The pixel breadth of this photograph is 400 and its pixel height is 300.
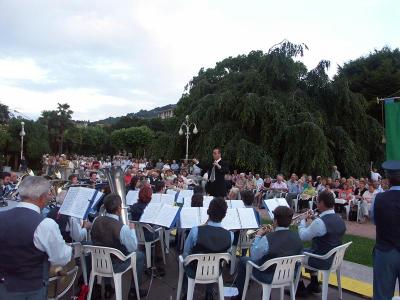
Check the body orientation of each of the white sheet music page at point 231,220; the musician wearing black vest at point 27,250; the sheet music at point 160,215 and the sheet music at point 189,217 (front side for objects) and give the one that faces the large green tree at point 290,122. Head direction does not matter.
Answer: the musician wearing black vest

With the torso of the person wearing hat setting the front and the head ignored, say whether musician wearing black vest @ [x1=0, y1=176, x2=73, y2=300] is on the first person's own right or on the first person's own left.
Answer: on the first person's own left

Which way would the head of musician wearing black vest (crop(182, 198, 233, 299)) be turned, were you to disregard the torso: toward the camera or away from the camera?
away from the camera

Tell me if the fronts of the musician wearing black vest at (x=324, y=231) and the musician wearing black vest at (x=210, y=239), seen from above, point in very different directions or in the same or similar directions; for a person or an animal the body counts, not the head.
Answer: same or similar directions

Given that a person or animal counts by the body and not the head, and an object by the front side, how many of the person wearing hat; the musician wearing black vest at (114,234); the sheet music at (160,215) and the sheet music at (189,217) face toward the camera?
2

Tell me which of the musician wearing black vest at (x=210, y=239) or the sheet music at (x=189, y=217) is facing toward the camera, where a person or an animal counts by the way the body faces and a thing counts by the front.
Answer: the sheet music

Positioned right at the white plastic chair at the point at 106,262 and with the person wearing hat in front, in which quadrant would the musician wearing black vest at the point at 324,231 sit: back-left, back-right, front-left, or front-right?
front-left

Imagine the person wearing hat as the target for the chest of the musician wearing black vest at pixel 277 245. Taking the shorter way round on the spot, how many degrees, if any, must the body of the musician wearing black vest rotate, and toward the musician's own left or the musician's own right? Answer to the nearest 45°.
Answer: approximately 135° to the musician's own right

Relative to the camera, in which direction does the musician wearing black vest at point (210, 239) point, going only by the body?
away from the camera

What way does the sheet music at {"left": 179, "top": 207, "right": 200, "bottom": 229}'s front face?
toward the camera

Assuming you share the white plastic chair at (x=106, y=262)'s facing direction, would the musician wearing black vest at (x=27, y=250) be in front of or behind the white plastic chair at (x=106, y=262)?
behind

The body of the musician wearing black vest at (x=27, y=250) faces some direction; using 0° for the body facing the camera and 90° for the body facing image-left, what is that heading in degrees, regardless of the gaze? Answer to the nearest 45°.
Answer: approximately 225°

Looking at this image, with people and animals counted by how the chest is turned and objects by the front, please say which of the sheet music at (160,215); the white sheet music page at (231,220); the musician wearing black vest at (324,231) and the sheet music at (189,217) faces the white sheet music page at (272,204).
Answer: the musician wearing black vest

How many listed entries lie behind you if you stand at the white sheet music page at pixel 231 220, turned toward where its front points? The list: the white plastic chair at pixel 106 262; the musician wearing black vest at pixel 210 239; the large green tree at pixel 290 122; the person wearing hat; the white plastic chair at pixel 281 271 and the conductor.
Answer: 2

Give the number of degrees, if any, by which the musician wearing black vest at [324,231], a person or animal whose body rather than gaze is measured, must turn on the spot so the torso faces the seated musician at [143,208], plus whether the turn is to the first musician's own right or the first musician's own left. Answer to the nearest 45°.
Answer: approximately 45° to the first musician's own left
